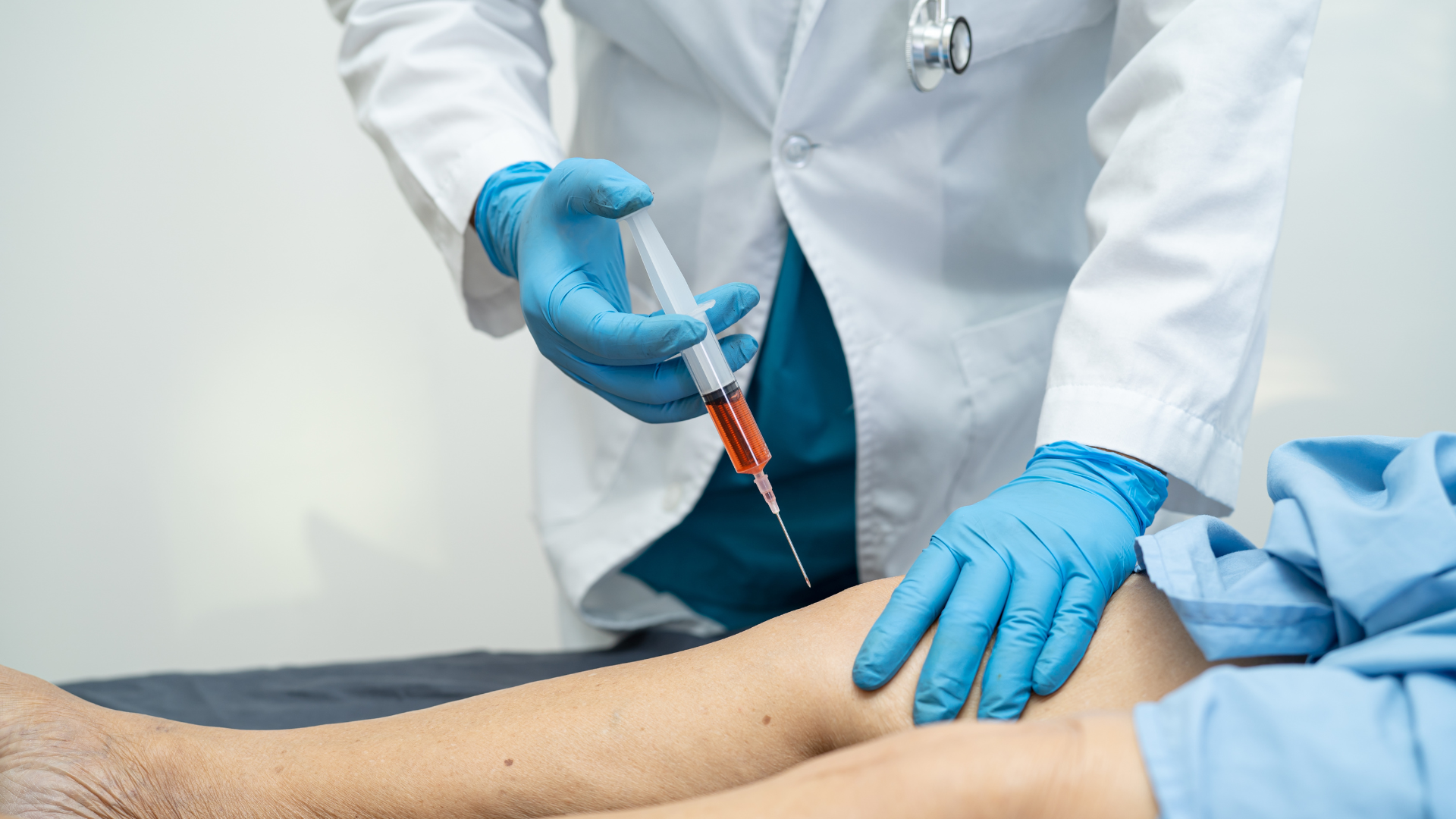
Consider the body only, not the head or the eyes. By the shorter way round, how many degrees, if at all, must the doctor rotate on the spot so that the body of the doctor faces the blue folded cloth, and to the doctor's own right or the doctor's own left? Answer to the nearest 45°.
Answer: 0° — they already face it

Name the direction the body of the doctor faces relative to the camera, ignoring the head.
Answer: toward the camera
